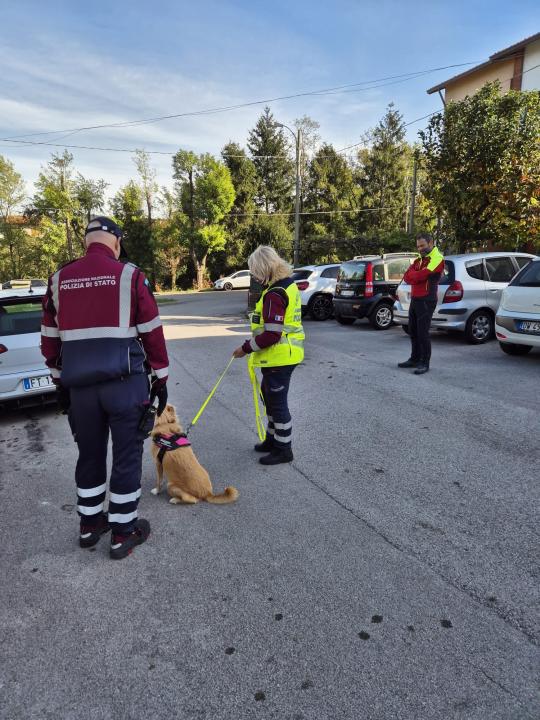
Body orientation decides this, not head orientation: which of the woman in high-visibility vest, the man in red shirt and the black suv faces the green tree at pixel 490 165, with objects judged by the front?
the black suv

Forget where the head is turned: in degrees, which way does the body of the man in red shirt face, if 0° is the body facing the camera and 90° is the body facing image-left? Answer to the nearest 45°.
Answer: approximately 45°

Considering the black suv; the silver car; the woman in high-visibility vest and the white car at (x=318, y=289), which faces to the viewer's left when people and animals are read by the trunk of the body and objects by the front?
the woman in high-visibility vest

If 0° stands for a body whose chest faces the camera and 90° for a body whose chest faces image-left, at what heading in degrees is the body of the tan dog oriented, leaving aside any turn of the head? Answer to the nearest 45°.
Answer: approximately 135°

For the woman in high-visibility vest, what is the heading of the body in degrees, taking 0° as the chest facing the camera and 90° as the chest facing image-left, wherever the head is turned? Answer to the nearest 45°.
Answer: approximately 90°

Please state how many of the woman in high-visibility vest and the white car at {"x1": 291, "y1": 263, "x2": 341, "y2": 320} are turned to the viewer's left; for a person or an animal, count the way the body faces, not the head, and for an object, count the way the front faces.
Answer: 1

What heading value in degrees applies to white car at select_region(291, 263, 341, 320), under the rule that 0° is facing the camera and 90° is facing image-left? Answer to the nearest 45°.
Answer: approximately 225°

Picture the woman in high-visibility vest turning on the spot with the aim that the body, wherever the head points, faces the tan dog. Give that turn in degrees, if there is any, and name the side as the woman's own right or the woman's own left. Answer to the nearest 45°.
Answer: approximately 45° to the woman's own left

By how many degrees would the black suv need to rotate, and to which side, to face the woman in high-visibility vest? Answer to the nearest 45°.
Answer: approximately 135° to its right

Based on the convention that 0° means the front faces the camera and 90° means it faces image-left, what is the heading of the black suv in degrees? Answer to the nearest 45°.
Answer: approximately 225°

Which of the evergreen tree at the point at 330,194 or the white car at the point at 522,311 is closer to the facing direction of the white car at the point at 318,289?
the evergreen tree

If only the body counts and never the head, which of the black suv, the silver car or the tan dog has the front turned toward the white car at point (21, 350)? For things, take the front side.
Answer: the tan dog

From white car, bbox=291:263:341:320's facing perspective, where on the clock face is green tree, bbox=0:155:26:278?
The green tree is roughly at 9 o'clock from the white car.
